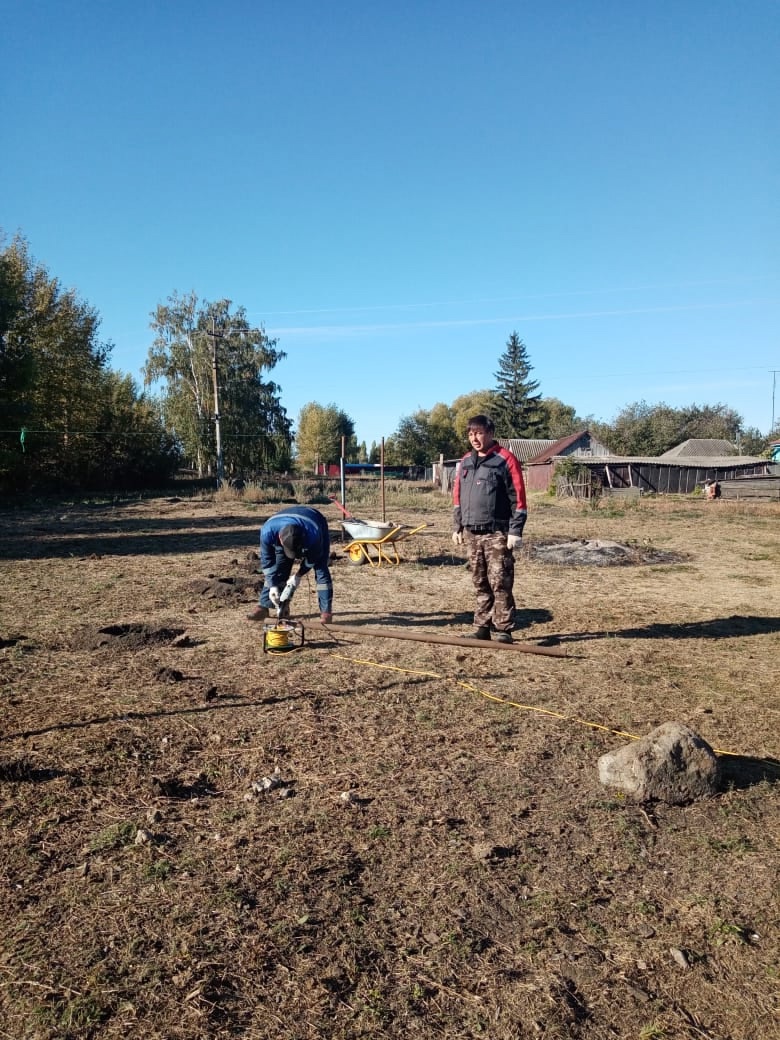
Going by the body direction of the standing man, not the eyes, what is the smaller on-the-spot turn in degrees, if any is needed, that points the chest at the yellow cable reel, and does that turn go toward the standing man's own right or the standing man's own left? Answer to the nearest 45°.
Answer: approximately 45° to the standing man's own right

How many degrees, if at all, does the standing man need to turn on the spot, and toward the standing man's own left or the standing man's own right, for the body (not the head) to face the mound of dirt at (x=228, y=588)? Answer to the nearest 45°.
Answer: approximately 90° to the standing man's own right

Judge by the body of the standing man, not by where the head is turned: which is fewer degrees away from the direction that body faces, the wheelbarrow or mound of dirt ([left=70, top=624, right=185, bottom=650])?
the mound of dirt

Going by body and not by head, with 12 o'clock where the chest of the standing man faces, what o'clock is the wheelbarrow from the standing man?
The wheelbarrow is roughly at 4 o'clock from the standing man.

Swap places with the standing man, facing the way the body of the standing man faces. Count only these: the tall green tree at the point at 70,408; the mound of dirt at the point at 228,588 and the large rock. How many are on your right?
2

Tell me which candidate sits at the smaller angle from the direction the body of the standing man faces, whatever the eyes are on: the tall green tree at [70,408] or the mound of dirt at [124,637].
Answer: the mound of dirt

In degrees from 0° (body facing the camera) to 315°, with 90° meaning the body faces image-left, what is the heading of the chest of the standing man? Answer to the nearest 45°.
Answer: approximately 45°

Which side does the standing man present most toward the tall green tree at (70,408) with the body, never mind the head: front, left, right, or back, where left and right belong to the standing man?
right
